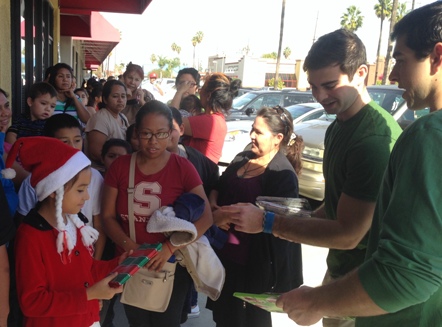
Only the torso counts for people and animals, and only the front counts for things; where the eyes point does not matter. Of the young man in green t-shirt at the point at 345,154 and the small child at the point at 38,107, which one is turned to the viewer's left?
the young man in green t-shirt

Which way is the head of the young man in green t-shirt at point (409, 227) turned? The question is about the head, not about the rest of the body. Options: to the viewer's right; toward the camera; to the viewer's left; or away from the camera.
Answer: to the viewer's left

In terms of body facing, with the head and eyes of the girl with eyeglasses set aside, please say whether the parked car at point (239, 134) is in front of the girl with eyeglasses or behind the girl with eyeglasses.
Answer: behind

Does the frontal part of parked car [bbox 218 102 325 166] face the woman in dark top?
no

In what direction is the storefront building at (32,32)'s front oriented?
to the viewer's right

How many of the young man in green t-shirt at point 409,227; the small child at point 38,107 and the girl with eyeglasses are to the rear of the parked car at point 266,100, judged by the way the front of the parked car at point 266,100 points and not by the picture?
0

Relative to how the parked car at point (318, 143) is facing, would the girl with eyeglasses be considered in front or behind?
in front

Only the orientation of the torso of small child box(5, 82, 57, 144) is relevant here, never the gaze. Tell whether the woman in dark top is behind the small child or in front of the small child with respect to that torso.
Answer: in front

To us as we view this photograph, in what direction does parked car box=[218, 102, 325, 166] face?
facing the viewer and to the left of the viewer

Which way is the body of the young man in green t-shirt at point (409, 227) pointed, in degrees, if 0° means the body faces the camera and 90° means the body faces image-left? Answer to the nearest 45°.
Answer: approximately 90°

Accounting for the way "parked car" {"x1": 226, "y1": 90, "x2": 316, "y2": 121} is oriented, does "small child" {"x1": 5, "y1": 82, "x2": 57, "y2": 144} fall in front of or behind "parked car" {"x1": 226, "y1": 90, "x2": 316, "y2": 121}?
in front

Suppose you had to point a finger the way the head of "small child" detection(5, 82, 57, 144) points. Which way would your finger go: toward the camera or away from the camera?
toward the camera

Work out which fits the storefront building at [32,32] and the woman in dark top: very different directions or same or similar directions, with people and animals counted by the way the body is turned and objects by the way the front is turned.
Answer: very different directions

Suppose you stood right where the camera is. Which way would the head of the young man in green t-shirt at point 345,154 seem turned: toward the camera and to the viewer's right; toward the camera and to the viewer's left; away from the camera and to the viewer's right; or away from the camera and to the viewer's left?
toward the camera and to the viewer's left

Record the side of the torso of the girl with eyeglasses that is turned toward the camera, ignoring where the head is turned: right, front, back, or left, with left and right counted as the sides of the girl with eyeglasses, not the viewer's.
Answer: front
